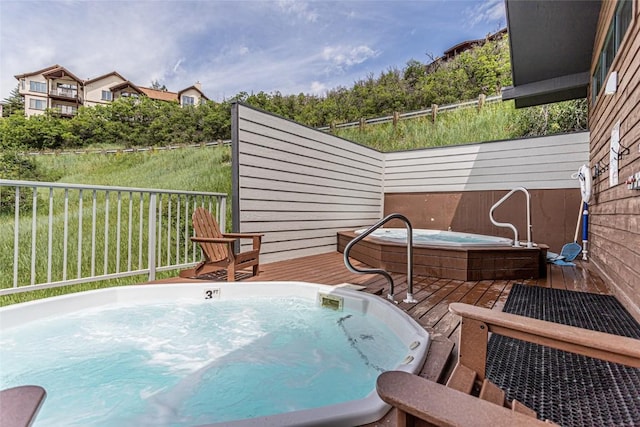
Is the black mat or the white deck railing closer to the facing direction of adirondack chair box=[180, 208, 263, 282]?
the black mat

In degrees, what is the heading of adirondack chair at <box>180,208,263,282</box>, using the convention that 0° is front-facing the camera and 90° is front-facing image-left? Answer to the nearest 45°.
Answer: approximately 315°

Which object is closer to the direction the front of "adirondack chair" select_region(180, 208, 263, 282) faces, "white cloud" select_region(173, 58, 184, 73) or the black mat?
the black mat

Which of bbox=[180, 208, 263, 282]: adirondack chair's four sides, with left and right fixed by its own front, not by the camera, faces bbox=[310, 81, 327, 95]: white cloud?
left

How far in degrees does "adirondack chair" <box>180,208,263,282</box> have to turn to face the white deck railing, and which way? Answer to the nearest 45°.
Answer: approximately 180°

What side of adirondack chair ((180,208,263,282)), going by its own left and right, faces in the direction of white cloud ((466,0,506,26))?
left

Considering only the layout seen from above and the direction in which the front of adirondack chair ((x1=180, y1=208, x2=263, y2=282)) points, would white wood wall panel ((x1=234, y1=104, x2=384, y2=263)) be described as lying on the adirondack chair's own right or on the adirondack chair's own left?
on the adirondack chair's own left

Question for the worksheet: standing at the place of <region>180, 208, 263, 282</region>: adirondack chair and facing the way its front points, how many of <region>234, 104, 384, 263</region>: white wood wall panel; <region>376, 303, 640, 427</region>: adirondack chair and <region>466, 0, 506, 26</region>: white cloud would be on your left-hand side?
2

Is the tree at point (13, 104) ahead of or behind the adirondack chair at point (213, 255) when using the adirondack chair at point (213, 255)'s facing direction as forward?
behind

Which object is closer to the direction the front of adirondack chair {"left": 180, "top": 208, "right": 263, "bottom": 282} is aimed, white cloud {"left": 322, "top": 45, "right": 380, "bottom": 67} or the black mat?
the black mat

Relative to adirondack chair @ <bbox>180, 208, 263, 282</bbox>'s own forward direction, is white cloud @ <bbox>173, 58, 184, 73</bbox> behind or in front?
behind
